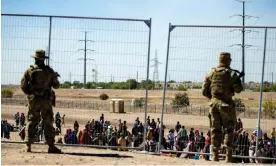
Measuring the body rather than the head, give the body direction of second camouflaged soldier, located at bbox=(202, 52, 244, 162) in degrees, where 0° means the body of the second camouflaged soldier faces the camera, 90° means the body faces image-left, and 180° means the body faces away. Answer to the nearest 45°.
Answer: approximately 180°

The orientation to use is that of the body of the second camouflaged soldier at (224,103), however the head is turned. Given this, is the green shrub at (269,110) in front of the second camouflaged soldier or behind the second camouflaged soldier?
in front

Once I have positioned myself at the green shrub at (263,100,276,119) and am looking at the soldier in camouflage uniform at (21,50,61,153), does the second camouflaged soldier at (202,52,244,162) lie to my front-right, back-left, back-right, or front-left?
front-left

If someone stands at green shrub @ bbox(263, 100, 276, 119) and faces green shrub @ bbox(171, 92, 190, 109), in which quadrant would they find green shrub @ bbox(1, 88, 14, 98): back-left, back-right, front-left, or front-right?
front-left

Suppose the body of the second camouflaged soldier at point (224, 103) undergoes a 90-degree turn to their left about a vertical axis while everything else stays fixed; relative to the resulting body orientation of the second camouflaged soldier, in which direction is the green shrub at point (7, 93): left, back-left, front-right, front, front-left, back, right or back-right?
front

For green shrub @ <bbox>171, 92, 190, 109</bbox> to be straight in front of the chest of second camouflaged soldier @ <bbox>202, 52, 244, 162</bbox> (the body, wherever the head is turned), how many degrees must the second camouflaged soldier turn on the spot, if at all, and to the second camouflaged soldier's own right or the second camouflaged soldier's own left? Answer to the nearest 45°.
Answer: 0° — they already face it

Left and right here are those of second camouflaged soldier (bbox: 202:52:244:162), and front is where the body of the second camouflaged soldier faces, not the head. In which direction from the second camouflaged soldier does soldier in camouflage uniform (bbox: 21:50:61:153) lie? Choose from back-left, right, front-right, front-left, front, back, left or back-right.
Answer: left

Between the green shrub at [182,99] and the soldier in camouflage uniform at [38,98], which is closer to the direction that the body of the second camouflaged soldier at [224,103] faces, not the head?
the green shrub
